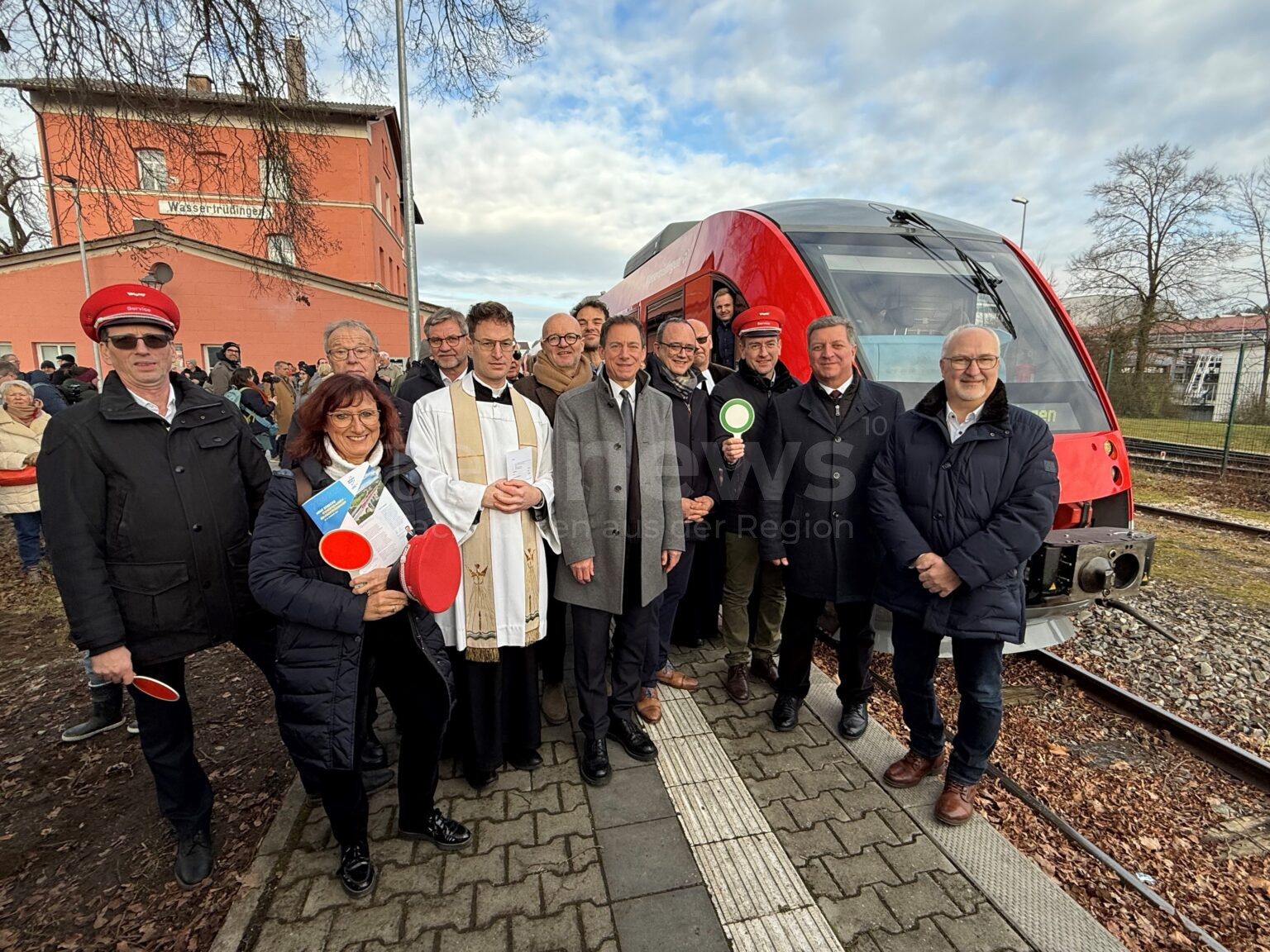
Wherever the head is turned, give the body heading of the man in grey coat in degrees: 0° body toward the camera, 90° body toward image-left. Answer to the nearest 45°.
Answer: approximately 0°

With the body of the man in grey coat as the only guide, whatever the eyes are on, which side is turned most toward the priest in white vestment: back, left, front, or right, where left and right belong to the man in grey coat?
right

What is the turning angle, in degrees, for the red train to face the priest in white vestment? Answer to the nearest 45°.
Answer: approximately 90° to its right

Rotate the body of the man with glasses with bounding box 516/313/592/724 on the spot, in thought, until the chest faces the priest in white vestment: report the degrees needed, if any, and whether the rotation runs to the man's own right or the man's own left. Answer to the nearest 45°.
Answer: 0° — they already face them

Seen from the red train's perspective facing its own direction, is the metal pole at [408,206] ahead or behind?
behind

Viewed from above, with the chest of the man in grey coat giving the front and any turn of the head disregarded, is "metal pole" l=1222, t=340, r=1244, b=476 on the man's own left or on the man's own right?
on the man's own left

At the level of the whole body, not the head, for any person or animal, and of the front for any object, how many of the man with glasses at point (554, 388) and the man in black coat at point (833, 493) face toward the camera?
2

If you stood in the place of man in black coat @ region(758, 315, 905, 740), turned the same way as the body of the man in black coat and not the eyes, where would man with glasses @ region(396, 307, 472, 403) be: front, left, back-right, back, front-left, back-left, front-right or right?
right

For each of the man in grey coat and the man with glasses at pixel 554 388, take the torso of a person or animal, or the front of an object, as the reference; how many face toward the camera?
2

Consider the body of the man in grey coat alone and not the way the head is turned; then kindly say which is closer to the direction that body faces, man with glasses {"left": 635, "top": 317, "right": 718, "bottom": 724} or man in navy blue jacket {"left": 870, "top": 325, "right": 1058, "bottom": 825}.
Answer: the man in navy blue jacket

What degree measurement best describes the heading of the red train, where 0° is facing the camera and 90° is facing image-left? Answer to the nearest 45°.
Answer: approximately 315°

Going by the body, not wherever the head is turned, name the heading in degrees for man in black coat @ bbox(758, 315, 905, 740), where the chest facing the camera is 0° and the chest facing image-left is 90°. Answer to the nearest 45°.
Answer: approximately 0°

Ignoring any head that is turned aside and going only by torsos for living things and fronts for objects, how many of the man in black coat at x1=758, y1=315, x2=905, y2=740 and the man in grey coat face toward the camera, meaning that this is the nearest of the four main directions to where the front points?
2

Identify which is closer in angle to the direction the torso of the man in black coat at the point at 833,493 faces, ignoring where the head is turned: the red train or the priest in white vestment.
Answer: the priest in white vestment
